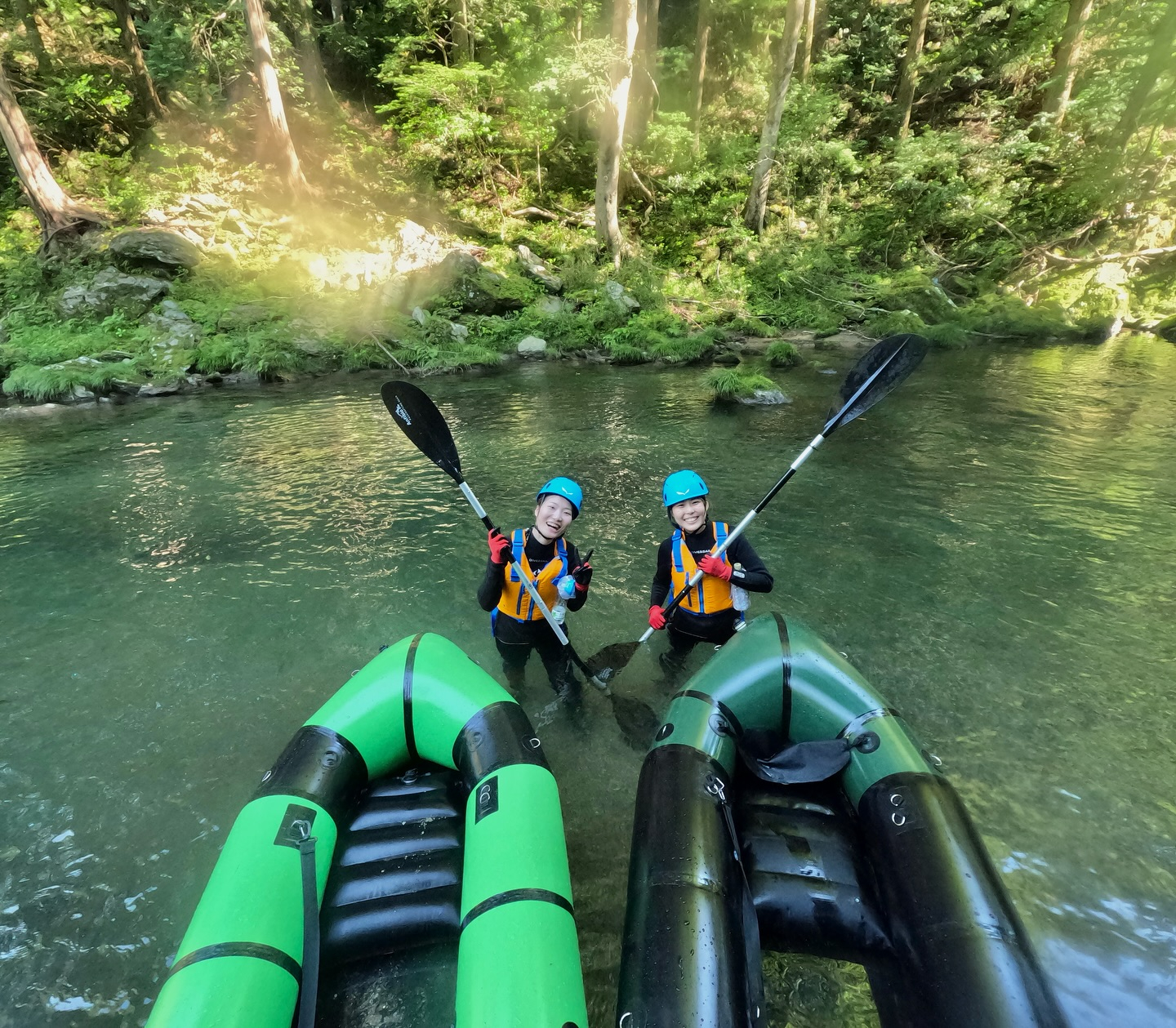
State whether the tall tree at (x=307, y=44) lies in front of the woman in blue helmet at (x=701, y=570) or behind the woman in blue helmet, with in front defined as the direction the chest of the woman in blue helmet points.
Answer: behind

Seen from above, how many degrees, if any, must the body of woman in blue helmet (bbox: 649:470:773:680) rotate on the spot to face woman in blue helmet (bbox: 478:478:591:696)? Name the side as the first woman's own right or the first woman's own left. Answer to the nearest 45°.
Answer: approximately 90° to the first woman's own right

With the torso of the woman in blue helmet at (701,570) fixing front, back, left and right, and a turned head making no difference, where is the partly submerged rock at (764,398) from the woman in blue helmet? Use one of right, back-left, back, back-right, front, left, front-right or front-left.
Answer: back

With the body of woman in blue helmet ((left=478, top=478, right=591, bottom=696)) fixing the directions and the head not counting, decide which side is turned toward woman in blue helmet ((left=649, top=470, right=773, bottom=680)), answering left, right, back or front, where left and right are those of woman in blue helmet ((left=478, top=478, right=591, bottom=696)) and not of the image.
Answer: left

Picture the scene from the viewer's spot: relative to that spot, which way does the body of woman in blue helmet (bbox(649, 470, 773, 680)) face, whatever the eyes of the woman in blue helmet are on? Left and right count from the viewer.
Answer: facing the viewer

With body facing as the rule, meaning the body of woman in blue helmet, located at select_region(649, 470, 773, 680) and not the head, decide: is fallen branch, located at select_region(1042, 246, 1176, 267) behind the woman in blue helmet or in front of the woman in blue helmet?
behind

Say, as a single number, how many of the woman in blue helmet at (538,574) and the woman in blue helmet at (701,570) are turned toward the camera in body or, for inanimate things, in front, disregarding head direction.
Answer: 2

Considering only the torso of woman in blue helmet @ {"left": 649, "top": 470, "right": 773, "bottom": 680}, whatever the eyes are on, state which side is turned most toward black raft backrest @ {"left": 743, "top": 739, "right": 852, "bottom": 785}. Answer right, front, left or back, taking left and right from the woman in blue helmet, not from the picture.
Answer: front

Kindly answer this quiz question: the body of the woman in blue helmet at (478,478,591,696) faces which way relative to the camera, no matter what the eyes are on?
toward the camera

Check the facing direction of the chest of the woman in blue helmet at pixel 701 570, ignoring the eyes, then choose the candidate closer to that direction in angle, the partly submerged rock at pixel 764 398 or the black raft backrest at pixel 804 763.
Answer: the black raft backrest
